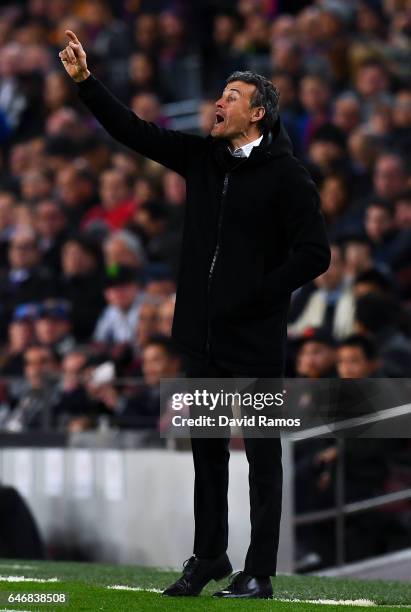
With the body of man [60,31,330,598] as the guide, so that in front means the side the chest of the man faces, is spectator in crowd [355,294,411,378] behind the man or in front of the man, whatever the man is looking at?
behind

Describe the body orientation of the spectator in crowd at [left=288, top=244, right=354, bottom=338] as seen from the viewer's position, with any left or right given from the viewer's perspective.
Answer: facing the viewer

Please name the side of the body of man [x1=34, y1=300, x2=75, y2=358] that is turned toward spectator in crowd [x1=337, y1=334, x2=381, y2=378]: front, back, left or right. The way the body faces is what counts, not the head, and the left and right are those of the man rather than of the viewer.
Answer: left

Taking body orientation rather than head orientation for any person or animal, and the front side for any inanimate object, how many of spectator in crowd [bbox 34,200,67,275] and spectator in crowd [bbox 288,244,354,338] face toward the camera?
2

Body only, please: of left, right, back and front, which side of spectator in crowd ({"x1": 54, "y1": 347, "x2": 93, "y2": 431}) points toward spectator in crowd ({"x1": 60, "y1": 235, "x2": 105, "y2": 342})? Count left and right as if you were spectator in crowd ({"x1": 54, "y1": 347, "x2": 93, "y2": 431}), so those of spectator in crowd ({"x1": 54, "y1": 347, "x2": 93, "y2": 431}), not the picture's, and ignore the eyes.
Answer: back

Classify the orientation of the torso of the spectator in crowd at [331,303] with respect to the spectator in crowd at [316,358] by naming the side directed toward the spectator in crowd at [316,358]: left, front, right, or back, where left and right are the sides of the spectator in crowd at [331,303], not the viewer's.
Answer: front

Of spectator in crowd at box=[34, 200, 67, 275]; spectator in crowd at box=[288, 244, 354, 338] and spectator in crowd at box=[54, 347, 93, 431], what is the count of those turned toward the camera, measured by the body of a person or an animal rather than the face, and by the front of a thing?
3

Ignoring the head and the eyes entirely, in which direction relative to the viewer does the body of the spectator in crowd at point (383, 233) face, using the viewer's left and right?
facing the viewer and to the left of the viewer

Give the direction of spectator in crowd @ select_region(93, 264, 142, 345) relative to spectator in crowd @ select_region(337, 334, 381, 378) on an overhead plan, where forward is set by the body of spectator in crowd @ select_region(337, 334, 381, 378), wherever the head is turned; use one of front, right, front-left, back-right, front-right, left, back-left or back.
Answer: right

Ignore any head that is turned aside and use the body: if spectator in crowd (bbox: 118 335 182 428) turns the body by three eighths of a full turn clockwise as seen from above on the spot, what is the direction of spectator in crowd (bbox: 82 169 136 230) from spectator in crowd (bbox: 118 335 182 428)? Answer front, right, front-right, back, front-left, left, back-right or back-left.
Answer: front

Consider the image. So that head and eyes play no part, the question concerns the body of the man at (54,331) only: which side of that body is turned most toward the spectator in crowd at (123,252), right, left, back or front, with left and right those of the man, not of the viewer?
back

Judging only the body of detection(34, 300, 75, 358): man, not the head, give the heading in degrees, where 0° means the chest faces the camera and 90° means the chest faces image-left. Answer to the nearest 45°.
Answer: approximately 45°

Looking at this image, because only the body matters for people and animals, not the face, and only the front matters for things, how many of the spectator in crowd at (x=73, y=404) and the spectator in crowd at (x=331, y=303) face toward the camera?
2

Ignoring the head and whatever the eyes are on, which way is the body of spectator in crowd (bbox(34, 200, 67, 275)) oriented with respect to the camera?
toward the camera

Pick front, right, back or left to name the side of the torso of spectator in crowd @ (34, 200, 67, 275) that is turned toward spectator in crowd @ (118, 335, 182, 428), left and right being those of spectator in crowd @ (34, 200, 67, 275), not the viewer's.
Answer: front

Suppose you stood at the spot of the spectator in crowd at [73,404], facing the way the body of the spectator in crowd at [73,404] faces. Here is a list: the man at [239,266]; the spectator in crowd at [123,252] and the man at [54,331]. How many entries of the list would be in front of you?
1
